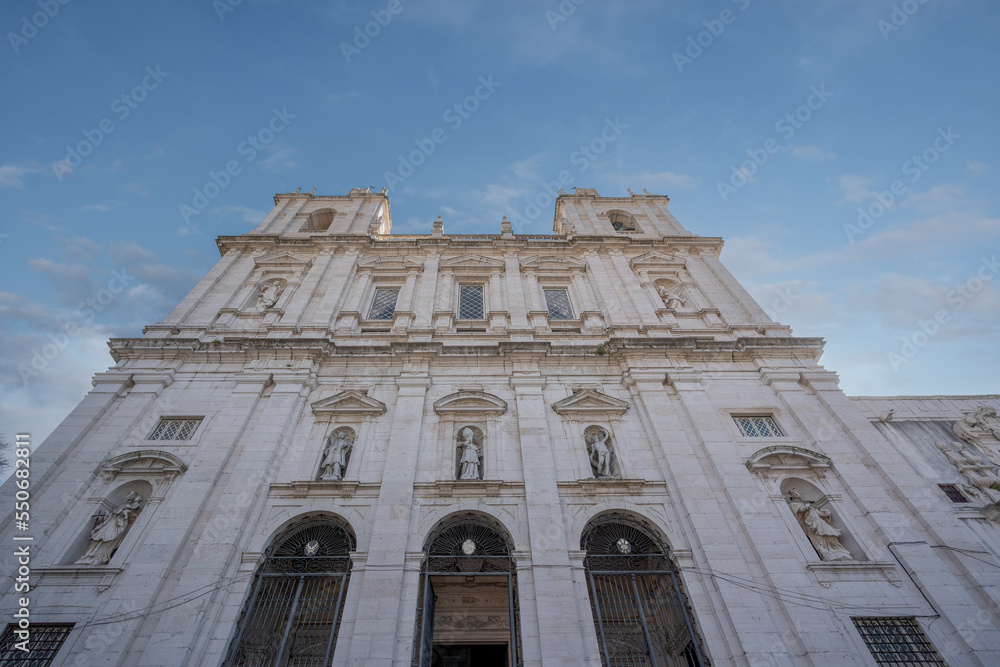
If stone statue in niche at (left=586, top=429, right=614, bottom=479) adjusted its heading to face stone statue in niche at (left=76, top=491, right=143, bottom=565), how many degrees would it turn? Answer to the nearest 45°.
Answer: approximately 90° to its right

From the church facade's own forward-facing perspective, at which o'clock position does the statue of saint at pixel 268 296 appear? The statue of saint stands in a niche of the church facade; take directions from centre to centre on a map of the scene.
The statue of saint is roughly at 3 o'clock from the church facade.

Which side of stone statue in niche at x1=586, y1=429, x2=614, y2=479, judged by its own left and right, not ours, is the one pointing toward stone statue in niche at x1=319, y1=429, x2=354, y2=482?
right

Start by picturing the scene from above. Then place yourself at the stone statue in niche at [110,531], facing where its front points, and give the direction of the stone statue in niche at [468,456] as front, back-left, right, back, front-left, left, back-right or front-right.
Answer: front-left

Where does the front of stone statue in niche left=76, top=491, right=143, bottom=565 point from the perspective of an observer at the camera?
facing the viewer

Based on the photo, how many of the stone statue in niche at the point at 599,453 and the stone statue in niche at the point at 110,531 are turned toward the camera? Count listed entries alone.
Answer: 2

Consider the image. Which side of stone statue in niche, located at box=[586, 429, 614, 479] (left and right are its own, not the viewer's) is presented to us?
front
